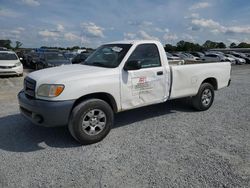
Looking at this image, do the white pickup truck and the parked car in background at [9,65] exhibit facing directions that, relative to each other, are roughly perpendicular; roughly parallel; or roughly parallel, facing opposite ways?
roughly perpendicular

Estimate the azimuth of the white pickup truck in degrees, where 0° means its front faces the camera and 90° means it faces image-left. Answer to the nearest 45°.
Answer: approximately 45°

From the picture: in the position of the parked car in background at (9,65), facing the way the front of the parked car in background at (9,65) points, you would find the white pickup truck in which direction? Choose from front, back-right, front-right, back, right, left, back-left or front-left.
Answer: front

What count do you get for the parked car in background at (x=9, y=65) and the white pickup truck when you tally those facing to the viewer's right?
0

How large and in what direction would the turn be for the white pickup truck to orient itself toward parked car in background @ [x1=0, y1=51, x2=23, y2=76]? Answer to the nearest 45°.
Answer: approximately 90° to its right

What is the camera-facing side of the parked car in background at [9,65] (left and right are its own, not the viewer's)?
front

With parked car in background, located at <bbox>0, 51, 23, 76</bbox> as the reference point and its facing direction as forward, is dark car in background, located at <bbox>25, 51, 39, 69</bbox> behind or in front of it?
behind

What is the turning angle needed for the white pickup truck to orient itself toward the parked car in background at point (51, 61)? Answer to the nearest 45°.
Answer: approximately 135° to its right
